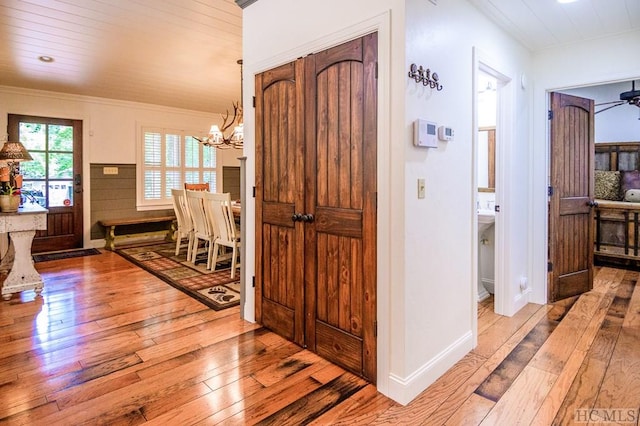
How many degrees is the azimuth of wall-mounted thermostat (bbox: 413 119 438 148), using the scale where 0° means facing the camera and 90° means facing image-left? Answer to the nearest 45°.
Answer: approximately 315°

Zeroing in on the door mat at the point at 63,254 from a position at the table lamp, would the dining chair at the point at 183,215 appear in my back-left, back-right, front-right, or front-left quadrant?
front-right

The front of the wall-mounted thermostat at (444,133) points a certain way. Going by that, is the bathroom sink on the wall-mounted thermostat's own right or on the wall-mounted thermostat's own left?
on the wall-mounted thermostat's own left

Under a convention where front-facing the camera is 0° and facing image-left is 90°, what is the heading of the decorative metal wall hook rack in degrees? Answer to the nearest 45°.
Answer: approximately 315°

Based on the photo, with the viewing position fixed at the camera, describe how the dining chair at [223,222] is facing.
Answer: facing away from the viewer and to the right of the viewer

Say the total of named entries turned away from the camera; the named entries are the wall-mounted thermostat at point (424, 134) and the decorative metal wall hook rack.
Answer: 0

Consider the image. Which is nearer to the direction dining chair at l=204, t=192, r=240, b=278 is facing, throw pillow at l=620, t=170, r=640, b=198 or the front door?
the throw pillow
